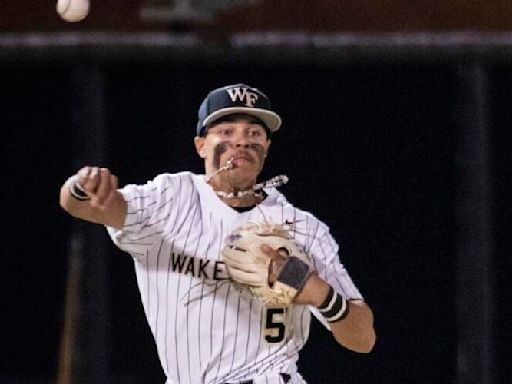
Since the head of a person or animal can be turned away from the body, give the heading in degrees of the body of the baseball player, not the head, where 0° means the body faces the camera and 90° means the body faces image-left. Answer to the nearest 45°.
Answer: approximately 0°
